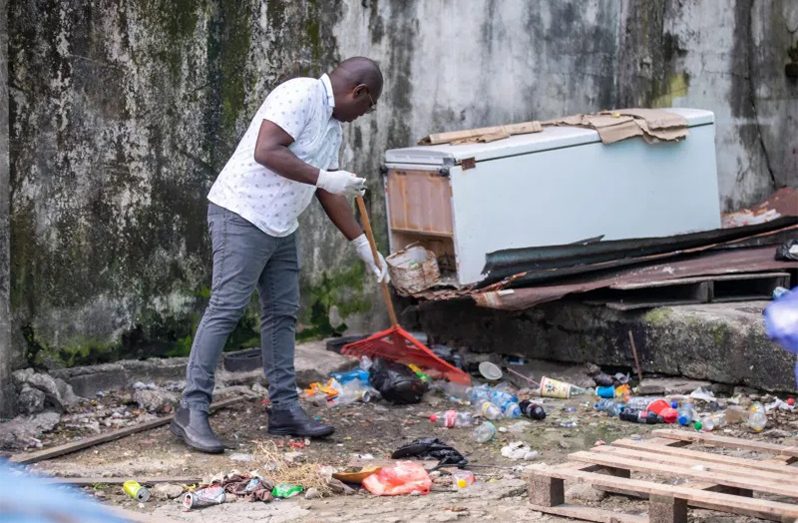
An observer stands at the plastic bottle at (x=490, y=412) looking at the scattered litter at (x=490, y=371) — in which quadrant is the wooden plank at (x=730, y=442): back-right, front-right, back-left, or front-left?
back-right

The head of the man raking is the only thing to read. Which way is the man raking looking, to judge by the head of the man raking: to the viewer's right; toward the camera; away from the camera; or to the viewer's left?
to the viewer's right

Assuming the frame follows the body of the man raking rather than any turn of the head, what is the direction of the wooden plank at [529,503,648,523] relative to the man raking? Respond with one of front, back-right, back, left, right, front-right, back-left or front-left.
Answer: front-right

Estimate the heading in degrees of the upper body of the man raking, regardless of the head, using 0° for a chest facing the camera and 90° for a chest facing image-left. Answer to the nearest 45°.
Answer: approximately 270°
